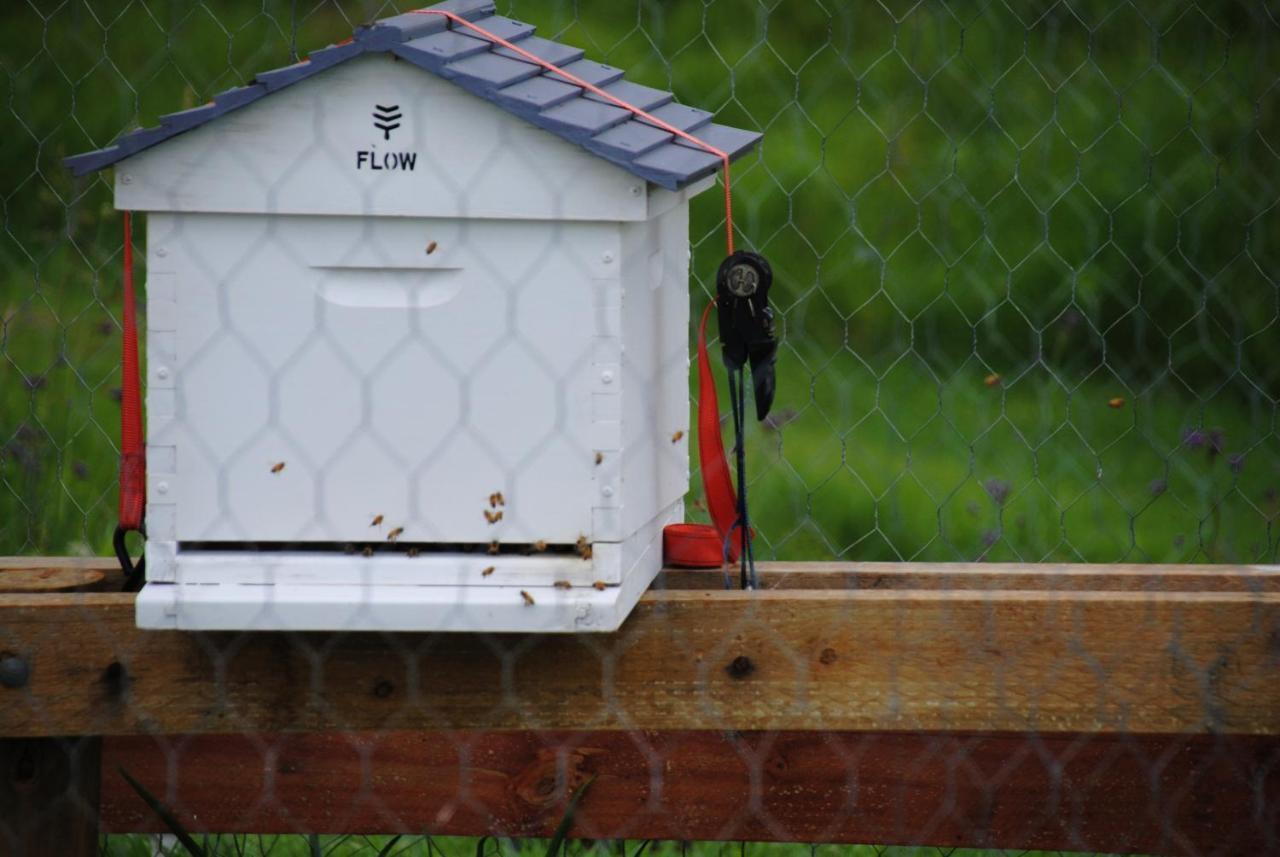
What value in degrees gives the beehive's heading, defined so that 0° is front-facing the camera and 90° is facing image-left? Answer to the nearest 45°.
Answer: approximately 0°
